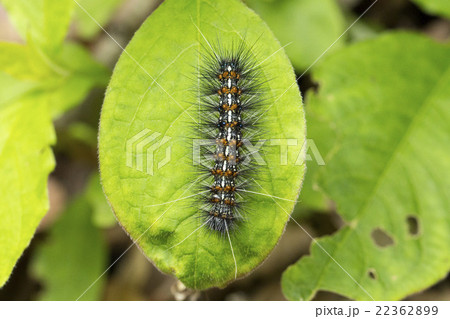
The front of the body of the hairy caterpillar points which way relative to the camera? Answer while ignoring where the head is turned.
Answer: away from the camera

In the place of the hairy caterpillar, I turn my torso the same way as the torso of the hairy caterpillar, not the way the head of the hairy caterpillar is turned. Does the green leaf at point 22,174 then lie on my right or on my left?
on my left

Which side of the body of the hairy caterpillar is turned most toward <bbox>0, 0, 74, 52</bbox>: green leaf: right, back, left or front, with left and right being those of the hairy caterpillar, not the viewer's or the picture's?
left

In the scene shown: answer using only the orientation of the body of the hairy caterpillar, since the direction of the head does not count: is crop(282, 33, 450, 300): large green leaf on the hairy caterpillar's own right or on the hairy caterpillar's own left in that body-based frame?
on the hairy caterpillar's own right
